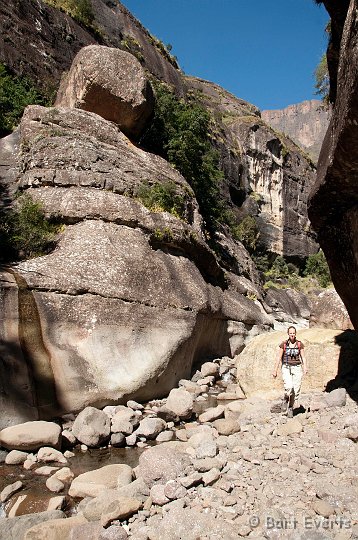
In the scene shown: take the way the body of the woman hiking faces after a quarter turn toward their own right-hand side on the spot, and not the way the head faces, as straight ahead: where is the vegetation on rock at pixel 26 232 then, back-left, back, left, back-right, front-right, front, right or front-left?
front

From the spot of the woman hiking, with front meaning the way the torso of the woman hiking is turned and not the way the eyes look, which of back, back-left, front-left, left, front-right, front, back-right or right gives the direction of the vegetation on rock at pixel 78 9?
back-right

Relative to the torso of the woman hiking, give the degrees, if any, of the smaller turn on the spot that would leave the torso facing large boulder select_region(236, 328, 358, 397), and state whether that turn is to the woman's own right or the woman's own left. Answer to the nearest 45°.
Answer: approximately 180°

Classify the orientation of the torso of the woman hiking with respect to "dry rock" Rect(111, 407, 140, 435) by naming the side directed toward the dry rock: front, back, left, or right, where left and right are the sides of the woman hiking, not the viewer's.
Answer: right

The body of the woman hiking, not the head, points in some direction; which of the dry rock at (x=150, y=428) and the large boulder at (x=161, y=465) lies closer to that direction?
the large boulder

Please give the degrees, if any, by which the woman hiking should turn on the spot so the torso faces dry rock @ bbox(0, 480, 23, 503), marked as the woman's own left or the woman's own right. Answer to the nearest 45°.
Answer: approximately 45° to the woman's own right

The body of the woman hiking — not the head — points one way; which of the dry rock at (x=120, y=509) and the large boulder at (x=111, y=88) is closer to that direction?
the dry rock

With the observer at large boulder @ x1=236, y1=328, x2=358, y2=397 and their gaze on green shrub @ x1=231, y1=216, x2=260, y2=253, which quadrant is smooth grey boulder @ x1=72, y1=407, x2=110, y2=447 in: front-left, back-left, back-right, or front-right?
back-left

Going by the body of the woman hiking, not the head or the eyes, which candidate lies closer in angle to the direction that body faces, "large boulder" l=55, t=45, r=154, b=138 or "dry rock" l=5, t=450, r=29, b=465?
the dry rock

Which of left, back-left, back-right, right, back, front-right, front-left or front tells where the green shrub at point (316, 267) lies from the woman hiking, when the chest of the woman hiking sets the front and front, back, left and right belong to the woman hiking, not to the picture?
back

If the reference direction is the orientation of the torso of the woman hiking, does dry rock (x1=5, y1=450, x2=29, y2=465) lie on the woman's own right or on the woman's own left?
on the woman's own right

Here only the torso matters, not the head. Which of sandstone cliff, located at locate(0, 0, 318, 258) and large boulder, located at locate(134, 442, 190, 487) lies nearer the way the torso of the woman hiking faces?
the large boulder

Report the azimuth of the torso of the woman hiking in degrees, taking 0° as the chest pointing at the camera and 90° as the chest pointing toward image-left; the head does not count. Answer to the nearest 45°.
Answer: approximately 0°

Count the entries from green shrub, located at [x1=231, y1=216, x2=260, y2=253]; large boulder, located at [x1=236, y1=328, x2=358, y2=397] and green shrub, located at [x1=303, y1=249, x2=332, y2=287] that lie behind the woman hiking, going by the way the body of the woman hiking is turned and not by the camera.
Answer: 3
